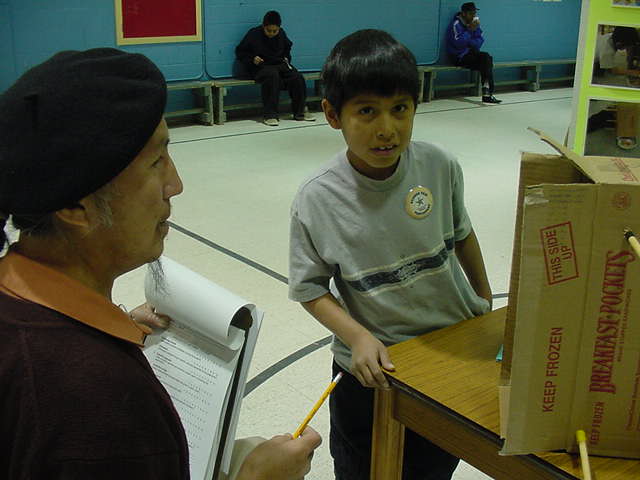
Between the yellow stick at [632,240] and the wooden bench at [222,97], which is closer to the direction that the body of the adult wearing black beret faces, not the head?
the yellow stick

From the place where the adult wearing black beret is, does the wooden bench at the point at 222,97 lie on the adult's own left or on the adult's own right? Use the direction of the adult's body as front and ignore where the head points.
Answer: on the adult's own left

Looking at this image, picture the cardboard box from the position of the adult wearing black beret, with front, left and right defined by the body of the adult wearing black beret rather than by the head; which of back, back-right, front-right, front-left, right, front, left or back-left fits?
front

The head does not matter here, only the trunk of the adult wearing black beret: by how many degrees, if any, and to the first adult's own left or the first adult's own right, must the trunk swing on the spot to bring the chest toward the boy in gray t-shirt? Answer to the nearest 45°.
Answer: approximately 45° to the first adult's own left

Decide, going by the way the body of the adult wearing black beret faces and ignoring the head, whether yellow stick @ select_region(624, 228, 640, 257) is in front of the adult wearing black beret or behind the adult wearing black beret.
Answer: in front

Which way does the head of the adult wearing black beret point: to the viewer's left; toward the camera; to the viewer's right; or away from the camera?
to the viewer's right

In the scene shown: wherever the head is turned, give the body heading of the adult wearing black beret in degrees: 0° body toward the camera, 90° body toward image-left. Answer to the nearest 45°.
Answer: approximately 270°

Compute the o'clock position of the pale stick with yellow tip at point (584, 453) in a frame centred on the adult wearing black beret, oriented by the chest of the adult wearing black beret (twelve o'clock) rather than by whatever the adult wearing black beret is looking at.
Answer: The pale stick with yellow tip is roughly at 12 o'clock from the adult wearing black beret.

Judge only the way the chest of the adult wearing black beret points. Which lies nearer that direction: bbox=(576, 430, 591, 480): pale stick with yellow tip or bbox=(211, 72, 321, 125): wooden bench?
the pale stick with yellow tip

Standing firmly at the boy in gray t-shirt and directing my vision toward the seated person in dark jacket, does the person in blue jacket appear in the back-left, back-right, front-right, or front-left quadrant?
front-right

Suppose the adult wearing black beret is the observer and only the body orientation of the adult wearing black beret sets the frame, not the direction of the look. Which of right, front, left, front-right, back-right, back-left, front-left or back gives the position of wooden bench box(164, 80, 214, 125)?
left

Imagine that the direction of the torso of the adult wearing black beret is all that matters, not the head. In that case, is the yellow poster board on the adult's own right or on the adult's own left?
on the adult's own left

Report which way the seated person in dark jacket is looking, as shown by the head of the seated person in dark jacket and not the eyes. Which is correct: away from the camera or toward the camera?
toward the camera
